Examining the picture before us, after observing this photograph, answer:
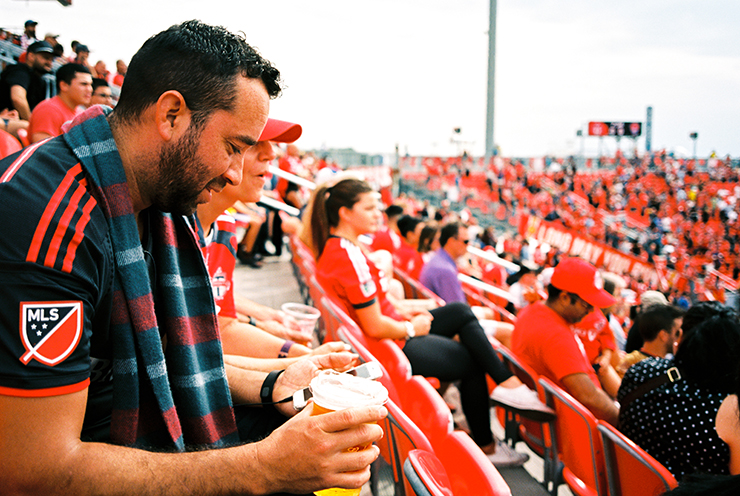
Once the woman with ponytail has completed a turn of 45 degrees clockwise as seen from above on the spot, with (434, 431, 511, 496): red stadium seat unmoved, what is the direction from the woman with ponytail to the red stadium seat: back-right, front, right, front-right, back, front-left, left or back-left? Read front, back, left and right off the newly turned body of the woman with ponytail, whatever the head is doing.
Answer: front-right

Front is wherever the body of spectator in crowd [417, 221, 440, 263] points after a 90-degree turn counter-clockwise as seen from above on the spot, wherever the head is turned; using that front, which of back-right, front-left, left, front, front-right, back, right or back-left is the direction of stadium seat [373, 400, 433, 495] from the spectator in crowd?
back

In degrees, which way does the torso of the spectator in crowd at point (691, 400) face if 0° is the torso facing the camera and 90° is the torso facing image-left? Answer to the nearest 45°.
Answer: approximately 225°

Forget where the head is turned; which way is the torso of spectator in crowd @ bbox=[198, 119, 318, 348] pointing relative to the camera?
to the viewer's right

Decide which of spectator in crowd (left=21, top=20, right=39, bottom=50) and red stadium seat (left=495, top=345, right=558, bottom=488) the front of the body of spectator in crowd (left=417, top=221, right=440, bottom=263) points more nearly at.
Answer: the red stadium seat

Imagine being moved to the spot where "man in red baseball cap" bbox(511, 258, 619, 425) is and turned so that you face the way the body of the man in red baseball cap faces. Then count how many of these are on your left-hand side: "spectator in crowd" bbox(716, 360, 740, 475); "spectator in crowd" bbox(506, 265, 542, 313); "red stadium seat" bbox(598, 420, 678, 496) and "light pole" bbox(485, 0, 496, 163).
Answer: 2

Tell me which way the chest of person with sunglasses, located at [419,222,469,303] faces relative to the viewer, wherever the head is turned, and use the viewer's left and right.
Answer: facing to the right of the viewer

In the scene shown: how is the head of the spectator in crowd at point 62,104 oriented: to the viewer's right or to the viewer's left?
to the viewer's right
